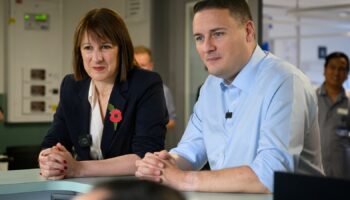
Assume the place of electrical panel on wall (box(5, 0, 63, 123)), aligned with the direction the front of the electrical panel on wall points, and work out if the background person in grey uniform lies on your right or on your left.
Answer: on your left

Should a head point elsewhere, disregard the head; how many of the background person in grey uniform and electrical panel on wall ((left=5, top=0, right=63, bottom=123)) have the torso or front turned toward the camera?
2

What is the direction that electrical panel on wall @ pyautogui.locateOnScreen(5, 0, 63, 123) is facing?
toward the camera

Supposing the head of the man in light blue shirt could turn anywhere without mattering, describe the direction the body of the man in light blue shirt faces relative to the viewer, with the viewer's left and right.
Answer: facing the viewer and to the left of the viewer

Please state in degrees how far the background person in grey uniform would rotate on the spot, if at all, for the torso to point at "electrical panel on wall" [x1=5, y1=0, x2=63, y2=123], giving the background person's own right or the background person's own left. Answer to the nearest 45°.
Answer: approximately 90° to the background person's own right

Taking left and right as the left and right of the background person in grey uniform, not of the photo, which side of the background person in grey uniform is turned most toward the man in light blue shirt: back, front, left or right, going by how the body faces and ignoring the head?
front

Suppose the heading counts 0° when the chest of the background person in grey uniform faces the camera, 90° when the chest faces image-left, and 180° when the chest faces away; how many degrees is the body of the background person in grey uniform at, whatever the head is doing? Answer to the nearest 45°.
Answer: approximately 0°
